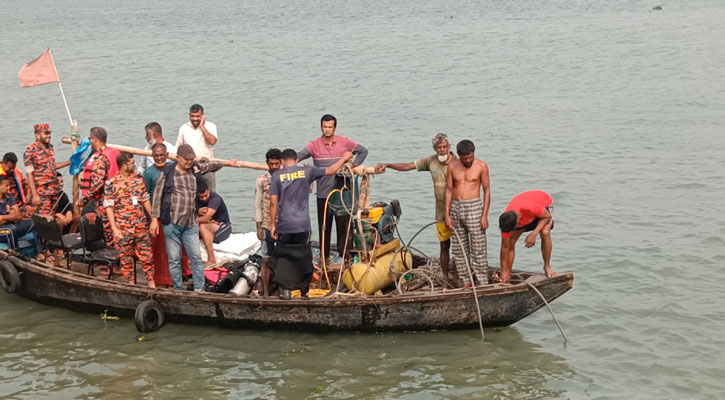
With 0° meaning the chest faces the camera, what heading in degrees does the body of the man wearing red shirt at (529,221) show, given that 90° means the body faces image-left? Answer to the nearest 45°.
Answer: approximately 45°

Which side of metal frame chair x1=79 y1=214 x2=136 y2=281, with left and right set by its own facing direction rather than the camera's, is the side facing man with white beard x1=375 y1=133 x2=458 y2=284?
front

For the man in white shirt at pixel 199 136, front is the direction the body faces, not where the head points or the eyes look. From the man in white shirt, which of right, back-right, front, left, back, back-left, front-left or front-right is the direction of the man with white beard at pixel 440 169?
front-left

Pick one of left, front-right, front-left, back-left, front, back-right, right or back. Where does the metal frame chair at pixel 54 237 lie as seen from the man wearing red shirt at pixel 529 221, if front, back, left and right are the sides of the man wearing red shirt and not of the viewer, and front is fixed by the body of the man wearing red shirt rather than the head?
front-right

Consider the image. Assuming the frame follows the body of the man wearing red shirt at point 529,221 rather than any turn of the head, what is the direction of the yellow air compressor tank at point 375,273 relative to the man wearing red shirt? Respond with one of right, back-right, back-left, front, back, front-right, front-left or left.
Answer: front-right

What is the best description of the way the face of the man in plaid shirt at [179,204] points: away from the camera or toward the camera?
toward the camera

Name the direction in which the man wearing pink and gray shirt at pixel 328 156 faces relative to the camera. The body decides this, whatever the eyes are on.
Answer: toward the camera

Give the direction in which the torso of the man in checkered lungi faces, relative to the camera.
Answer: toward the camera

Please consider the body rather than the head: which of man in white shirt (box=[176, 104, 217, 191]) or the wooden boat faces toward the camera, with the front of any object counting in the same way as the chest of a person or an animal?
the man in white shirt

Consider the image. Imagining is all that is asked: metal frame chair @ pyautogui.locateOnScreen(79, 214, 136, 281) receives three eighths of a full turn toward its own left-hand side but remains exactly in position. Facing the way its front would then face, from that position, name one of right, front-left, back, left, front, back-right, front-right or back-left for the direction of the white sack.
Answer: right

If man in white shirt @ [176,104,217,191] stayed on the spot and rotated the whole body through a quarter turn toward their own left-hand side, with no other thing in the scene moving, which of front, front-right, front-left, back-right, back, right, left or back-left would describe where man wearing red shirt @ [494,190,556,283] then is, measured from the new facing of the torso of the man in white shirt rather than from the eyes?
front-right
